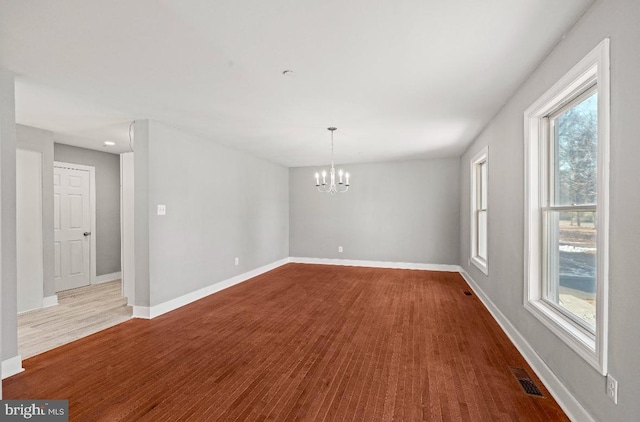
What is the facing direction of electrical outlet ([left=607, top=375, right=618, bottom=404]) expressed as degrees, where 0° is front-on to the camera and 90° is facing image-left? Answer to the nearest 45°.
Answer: approximately 45°

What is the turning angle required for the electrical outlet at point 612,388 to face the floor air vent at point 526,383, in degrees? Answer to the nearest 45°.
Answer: approximately 90° to its right

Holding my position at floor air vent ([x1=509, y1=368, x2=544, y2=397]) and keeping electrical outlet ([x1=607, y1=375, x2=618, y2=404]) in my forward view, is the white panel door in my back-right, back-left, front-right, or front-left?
back-right

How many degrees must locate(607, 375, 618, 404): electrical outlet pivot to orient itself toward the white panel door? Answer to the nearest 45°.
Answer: approximately 45° to its right

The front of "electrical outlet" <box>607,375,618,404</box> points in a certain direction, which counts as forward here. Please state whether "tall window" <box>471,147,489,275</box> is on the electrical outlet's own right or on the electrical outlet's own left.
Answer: on the electrical outlet's own right

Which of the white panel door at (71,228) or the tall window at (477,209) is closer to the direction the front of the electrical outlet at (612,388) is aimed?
the white panel door
